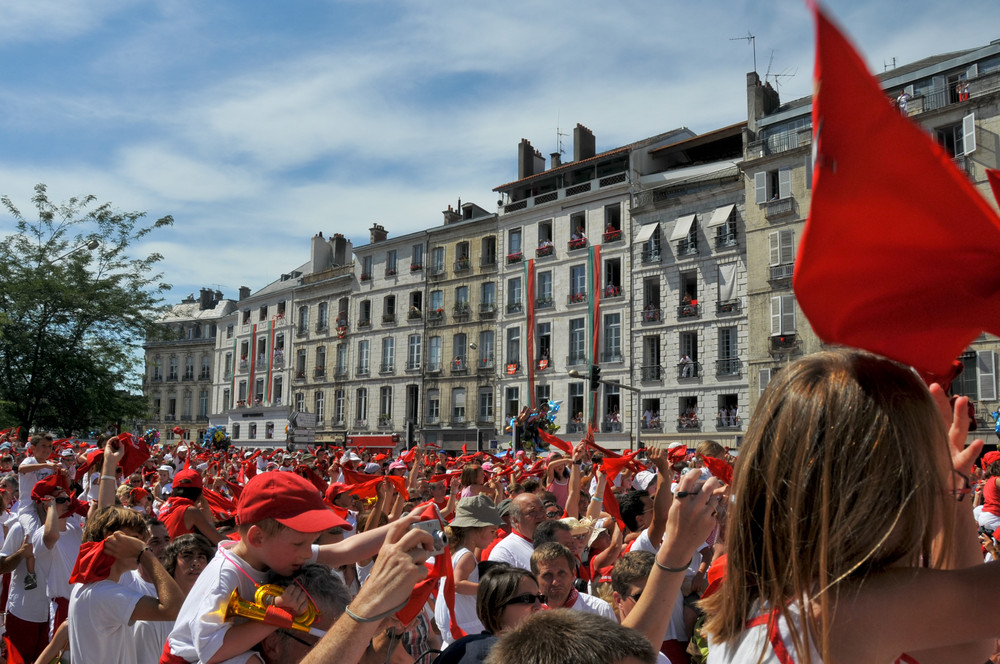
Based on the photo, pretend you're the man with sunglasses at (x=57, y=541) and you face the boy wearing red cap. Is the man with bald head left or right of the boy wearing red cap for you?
left

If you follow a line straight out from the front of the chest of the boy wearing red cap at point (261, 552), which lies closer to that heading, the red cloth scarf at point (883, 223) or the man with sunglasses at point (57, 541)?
the red cloth scarf

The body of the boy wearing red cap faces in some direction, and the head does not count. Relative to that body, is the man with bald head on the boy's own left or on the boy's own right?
on the boy's own left

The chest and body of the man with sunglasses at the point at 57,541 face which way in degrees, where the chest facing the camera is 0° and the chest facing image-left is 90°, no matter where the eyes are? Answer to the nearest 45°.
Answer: approximately 315°
